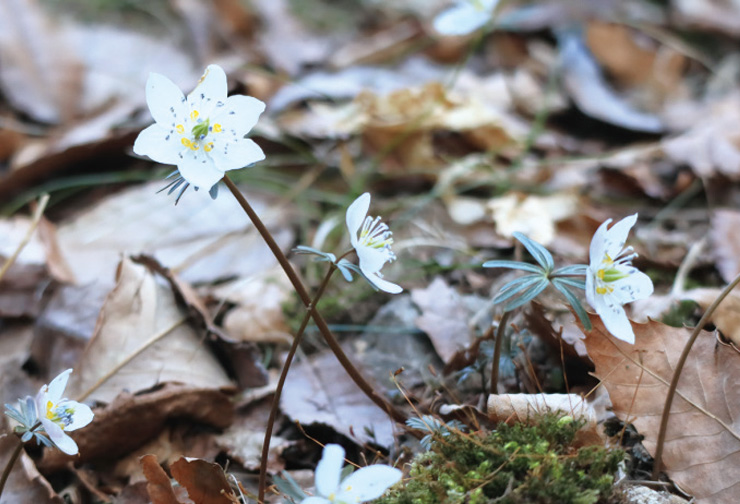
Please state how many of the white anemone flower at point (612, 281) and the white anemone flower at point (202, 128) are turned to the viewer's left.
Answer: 0

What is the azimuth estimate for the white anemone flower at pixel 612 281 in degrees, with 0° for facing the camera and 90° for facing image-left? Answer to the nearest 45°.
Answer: approximately 315°

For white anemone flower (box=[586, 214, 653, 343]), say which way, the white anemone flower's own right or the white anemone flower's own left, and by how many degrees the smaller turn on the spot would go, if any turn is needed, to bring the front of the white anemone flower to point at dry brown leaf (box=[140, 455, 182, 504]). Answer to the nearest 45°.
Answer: approximately 135° to the white anemone flower's own right

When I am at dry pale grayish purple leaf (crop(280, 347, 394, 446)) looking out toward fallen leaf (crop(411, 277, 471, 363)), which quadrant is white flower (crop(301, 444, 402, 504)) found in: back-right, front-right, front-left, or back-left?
back-right

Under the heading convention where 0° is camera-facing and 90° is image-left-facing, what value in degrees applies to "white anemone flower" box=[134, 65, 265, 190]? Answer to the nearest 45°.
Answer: approximately 0°

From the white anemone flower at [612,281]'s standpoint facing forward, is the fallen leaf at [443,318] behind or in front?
behind
